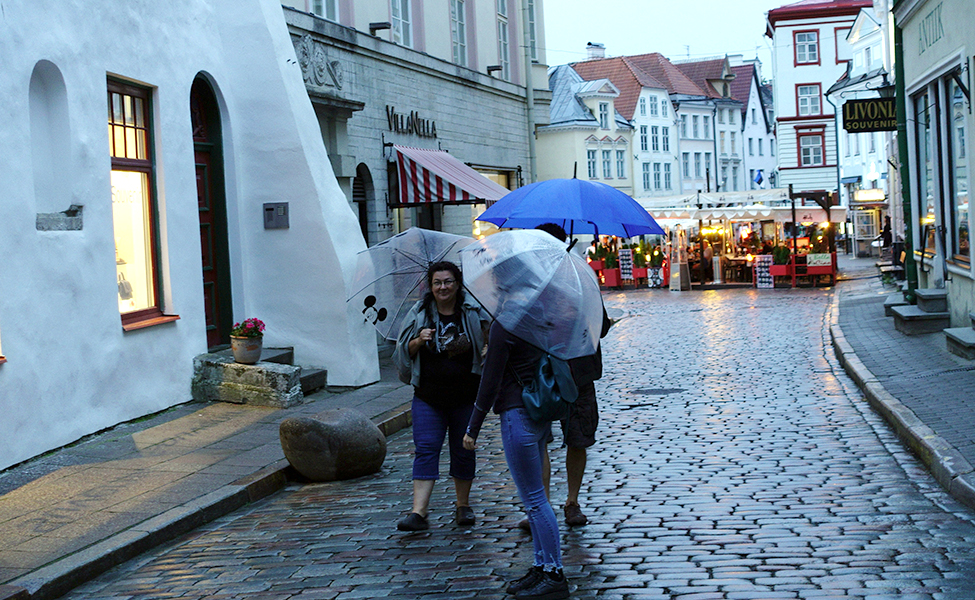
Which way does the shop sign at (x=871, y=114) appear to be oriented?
toward the camera

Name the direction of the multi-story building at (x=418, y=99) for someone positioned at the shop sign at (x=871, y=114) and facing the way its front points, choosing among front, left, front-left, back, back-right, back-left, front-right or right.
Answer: right

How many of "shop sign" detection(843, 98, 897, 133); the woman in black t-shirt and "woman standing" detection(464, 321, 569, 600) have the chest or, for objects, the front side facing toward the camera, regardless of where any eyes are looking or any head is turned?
2

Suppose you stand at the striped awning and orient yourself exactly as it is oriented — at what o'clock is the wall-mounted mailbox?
The wall-mounted mailbox is roughly at 2 o'clock from the striped awning.

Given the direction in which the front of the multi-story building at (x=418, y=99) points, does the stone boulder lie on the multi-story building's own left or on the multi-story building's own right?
on the multi-story building's own right

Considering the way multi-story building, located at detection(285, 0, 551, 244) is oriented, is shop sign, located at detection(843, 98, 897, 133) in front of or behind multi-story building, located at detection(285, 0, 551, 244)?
in front

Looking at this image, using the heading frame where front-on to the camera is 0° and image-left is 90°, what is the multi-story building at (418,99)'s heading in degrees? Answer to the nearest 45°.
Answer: approximately 315°

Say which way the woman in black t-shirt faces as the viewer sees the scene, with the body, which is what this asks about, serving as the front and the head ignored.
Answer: toward the camera

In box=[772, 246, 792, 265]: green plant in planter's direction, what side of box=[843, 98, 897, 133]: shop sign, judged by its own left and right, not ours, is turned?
back

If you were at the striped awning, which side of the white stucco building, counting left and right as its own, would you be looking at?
left

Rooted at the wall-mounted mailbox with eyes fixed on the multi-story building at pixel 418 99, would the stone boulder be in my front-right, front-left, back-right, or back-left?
back-right
